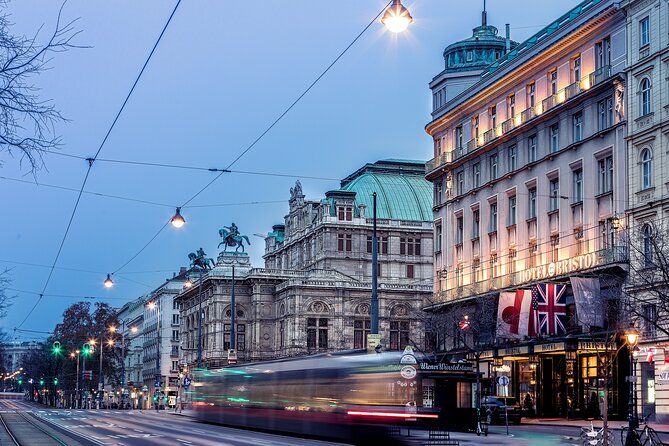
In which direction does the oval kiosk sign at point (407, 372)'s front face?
toward the camera

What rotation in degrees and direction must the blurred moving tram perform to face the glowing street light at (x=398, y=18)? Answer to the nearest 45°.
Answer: approximately 135° to its left

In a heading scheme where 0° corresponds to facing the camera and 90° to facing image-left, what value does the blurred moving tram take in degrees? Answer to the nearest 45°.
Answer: approximately 135°

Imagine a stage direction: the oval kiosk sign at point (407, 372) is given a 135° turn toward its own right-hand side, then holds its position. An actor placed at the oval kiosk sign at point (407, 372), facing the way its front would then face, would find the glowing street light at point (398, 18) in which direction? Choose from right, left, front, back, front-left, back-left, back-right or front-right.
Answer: back-left
